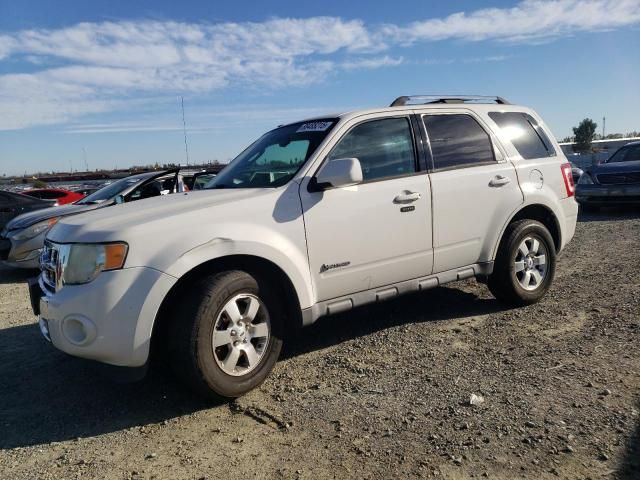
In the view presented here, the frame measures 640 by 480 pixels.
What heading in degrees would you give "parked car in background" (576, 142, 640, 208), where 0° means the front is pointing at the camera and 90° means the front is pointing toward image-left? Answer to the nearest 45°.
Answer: approximately 45°

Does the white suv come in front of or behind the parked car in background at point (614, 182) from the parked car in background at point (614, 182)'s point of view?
in front

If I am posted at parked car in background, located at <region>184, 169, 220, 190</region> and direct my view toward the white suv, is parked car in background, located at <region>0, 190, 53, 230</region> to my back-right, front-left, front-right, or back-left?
back-right

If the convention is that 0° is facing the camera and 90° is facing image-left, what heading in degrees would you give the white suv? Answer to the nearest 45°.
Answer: approximately 45°

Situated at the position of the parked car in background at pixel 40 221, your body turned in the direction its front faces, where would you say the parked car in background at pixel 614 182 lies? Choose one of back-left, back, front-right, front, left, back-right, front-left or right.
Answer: back-left
